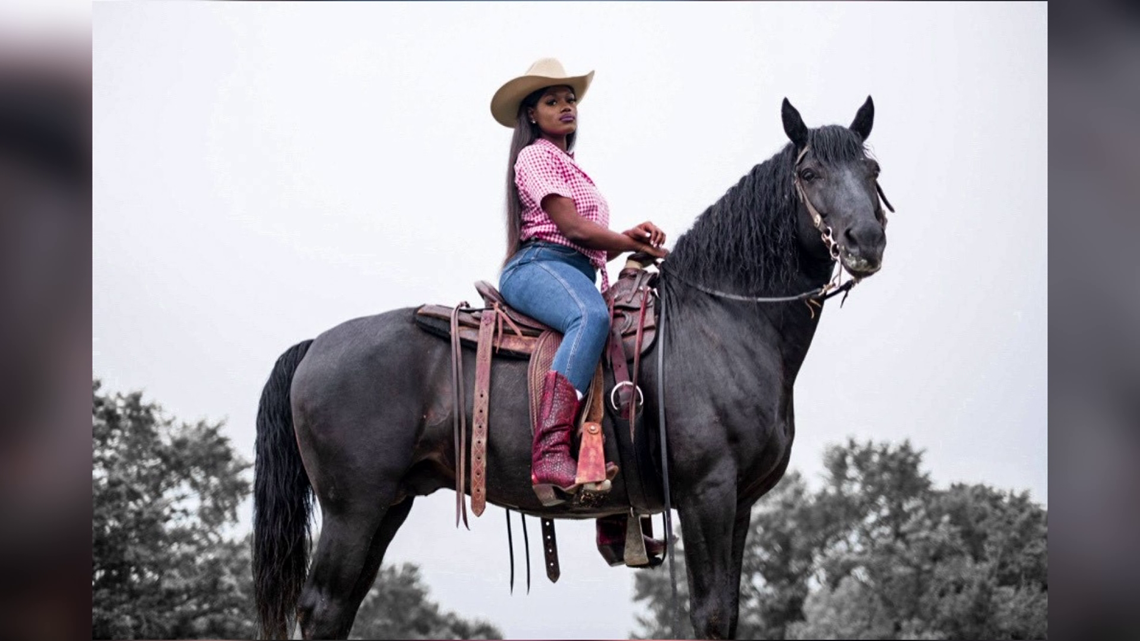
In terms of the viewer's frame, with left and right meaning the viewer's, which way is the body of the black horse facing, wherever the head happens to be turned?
facing to the right of the viewer

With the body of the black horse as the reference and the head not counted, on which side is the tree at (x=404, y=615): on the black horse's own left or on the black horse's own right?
on the black horse's own left

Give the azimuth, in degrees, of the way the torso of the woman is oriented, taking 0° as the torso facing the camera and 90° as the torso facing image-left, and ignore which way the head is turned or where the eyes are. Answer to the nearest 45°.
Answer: approximately 270°

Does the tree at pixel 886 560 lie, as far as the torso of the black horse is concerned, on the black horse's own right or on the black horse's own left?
on the black horse's own left
